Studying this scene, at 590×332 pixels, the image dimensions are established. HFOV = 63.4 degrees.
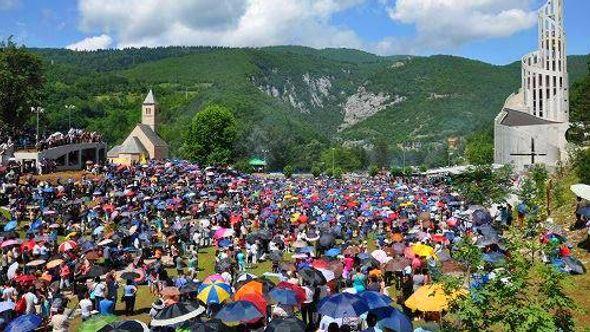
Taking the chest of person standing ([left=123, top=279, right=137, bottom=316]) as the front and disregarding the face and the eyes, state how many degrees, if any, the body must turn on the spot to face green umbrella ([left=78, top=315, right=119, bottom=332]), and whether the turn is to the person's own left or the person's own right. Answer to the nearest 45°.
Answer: approximately 180°

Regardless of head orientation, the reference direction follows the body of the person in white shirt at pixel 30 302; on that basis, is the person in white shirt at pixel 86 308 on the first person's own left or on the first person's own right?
on the first person's own right

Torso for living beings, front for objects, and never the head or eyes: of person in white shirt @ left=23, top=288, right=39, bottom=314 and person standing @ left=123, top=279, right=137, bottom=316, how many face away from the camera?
2

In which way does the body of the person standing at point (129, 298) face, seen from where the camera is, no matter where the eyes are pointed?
away from the camera

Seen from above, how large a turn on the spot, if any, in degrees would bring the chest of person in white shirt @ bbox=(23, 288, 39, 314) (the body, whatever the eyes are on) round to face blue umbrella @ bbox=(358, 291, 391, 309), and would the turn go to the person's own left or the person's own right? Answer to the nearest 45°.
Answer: approximately 135° to the person's own right

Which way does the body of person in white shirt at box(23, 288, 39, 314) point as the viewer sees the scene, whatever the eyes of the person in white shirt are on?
away from the camera
